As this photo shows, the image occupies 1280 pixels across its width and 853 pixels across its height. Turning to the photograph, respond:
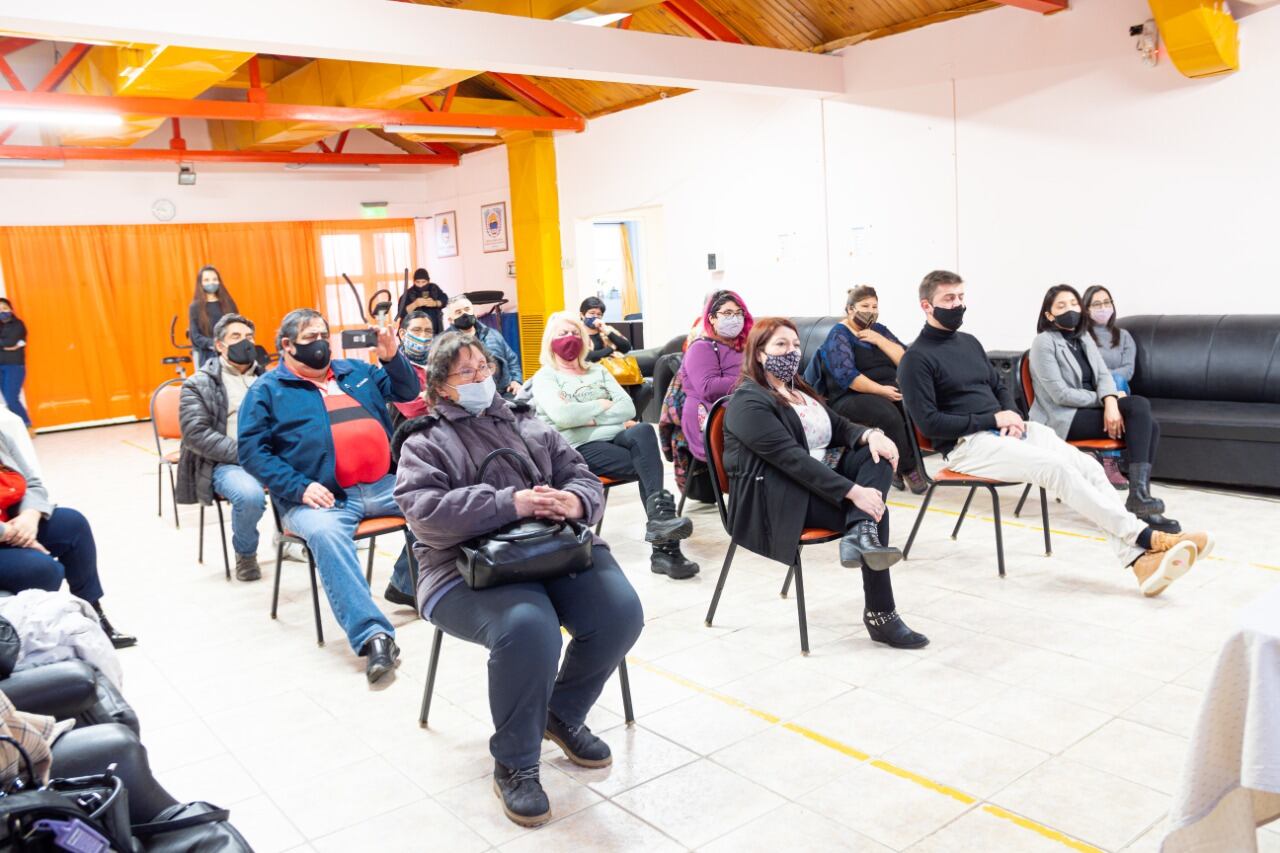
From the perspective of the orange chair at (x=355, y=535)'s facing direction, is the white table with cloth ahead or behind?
ahead

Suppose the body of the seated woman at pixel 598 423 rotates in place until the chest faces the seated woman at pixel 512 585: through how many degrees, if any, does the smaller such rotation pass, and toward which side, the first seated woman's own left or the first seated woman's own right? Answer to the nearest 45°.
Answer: approximately 45° to the first seated woman's own right

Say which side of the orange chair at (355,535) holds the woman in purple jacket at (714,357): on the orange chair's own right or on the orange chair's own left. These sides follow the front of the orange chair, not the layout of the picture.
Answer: on the orange chair's own left

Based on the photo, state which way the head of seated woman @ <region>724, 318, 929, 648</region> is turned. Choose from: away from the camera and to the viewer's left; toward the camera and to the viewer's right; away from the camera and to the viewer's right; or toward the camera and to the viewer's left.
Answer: toward the camera and to the viewer's right

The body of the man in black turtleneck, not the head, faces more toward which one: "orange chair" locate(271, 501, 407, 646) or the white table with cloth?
the white table with cloth

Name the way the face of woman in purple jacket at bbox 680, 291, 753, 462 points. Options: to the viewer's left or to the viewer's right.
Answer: to the viewer's right

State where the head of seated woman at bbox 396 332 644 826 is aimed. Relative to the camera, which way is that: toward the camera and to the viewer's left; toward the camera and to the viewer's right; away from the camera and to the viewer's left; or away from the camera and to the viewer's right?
toward the camera and to the viewer's right

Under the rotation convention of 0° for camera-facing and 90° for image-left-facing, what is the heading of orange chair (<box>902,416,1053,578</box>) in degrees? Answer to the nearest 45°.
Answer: approximately 315°

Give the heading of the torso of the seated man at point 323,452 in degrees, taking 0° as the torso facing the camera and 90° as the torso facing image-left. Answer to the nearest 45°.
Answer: approximately 315°

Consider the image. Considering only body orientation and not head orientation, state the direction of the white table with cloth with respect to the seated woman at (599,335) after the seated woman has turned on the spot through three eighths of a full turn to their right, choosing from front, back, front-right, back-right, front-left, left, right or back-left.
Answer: left

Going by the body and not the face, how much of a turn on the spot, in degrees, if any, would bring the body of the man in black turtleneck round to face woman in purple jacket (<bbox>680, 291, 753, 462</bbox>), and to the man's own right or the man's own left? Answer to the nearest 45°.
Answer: approximately 135° to the man's own right

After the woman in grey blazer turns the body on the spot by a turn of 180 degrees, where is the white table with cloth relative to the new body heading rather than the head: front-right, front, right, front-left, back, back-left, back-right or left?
back-left

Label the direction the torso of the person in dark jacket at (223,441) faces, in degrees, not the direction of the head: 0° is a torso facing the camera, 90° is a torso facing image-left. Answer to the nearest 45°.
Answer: approximately 315°

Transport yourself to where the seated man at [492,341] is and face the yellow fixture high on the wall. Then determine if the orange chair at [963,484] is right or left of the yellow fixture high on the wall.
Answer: right
